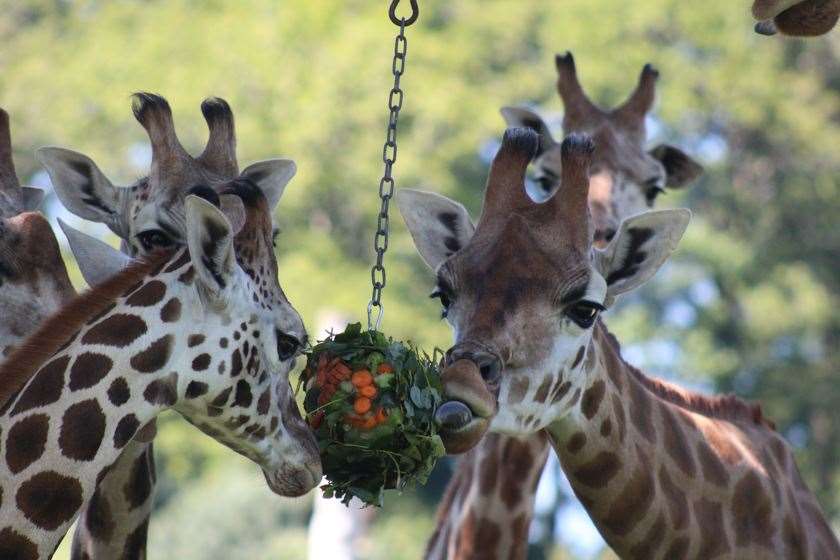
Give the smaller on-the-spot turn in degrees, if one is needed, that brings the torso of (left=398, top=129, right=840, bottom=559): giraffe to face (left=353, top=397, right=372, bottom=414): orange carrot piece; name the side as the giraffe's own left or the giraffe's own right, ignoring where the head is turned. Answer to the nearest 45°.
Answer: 0° — it already faces it

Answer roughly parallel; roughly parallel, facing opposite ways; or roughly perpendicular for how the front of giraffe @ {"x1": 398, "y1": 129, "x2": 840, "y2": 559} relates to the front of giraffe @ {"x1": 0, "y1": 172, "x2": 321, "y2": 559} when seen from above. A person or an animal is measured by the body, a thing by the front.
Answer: roughly parallel, facing opposite ways

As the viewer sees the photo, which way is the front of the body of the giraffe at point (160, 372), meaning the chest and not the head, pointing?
to the viewer's right

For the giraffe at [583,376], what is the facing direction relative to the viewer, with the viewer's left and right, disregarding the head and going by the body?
facing the viewer and to the left of the viewer

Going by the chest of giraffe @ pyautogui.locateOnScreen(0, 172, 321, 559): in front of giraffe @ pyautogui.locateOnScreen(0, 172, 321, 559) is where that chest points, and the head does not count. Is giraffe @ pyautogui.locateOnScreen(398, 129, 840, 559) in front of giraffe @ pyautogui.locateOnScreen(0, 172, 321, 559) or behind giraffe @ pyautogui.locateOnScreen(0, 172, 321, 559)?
in front

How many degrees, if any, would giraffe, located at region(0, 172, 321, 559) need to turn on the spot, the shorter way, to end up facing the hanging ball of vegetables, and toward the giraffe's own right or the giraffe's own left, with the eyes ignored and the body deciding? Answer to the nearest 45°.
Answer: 0° — it already faces it

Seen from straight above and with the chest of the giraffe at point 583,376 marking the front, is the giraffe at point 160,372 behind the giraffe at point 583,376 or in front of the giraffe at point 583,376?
in front

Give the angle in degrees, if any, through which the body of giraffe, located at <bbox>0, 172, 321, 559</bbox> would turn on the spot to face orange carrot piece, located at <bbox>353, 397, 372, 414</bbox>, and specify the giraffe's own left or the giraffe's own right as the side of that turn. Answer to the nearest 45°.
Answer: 0° — it already faces it

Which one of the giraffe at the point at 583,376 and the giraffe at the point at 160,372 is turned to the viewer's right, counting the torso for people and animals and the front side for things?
the giraffe at the point at 160,372

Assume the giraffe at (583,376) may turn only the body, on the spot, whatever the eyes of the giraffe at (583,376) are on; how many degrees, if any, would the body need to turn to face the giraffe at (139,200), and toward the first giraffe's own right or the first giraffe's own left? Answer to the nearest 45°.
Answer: approximately 45° to the first giraffe's own right

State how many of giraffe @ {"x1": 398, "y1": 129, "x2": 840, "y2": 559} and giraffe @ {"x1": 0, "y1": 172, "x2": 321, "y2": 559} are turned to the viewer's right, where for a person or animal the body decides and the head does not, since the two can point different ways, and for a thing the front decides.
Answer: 1
